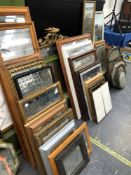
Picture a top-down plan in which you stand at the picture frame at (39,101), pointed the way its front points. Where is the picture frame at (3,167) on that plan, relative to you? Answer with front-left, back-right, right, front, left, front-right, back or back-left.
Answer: right

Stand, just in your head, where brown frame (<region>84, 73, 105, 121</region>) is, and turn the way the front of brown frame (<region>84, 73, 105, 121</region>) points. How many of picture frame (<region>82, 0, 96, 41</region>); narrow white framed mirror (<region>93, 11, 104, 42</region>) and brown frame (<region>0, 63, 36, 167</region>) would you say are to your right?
1

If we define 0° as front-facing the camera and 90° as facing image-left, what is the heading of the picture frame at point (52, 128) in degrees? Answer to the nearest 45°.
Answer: approximately 315°

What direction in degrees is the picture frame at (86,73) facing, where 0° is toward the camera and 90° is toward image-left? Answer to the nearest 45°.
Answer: approximately 315°

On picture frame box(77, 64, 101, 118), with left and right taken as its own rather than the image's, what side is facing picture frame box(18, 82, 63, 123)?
right

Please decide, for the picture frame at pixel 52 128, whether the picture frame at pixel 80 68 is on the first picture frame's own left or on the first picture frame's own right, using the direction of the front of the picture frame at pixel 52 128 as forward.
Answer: on the first picture frame's own left

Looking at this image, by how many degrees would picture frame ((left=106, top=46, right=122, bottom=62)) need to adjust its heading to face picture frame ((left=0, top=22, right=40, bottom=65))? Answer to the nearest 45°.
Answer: approximately 90° to its right

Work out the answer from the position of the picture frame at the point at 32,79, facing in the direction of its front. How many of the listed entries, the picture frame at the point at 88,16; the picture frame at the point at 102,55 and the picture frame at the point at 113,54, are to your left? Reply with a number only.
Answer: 3

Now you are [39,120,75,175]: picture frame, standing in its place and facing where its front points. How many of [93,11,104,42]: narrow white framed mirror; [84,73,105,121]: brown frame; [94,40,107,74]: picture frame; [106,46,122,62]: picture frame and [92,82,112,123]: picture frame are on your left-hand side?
5

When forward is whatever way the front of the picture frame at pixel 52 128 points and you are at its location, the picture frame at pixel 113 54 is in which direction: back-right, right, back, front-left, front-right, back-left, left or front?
left

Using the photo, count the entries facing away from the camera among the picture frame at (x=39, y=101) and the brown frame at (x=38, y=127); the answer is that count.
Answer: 0
